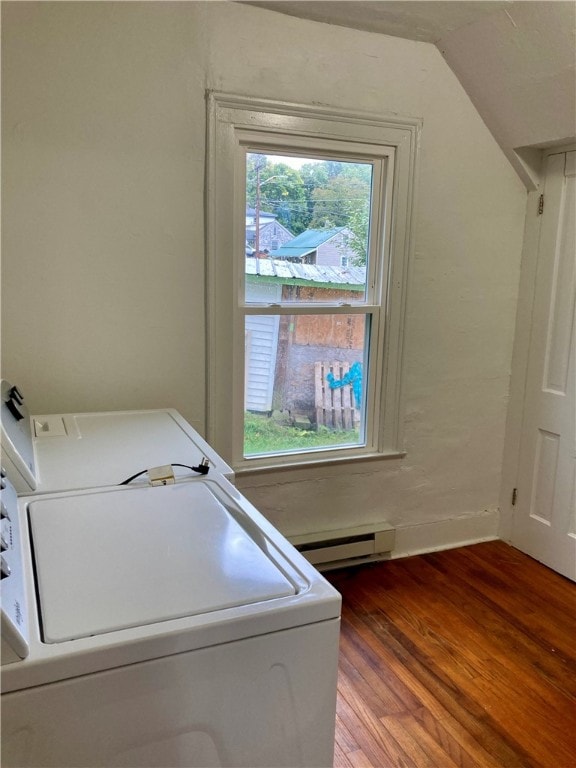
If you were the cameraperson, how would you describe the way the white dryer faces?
facing to the right of the viewer

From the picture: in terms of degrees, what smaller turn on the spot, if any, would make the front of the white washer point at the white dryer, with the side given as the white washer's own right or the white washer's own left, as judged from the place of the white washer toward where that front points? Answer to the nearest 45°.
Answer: approximately 90° to the white washer's own left

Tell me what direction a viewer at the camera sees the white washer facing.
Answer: facing to the right of the viewer

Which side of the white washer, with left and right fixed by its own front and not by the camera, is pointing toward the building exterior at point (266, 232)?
left

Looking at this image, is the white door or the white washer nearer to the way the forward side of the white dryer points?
the white door

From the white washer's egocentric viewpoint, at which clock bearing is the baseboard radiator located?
The baseboard radiator is roughly at 10 o'clock from the white washer.

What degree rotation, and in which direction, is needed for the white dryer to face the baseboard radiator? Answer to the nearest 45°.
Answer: approximately 45° to its left
